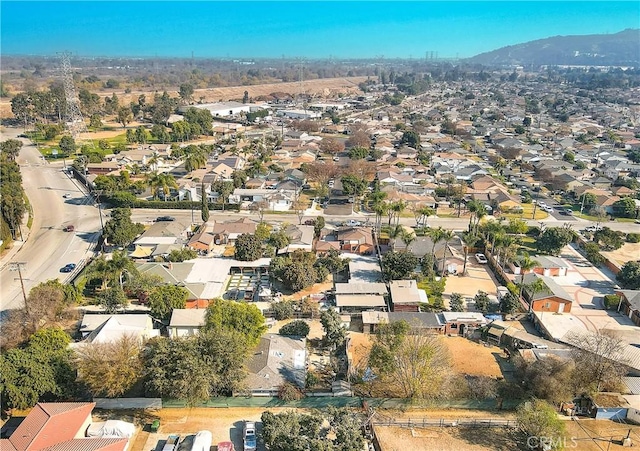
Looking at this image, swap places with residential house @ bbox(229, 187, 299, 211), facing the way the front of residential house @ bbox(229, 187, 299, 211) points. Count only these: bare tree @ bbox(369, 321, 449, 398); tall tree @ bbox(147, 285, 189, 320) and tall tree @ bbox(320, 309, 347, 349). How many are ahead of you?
3

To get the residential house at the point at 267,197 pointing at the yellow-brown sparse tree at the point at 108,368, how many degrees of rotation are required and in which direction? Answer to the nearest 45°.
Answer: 0° — it already faces it

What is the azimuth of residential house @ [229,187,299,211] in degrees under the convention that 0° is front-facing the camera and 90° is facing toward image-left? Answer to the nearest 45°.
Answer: approximately 0°

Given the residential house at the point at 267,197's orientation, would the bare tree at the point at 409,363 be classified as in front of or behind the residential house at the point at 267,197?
in front

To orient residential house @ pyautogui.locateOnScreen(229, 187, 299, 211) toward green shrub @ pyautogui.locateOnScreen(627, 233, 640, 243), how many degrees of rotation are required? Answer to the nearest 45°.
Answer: approximately 45° to its left

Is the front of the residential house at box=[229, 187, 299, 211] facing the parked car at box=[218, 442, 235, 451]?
yes

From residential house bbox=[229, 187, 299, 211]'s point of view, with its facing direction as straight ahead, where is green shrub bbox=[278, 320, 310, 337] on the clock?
The green shrub is roughly at 12 o'clock from the residential house.

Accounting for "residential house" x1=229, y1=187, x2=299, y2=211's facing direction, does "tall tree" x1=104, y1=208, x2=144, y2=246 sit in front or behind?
in front
